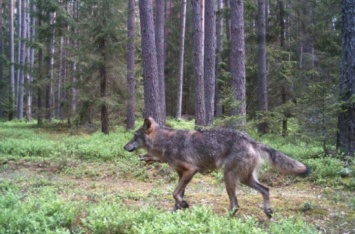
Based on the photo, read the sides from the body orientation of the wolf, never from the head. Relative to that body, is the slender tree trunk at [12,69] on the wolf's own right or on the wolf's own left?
on the wolf's own right

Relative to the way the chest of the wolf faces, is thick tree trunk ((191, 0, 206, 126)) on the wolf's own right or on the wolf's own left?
on the wolf's own right

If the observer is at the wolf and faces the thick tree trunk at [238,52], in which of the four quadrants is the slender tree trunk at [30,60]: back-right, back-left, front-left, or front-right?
front-left

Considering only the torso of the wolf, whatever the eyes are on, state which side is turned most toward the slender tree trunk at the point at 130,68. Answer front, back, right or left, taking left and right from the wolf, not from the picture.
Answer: right

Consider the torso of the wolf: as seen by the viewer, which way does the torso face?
to the viewer's left

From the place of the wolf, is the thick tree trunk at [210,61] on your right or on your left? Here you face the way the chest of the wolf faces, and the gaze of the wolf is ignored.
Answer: on your right

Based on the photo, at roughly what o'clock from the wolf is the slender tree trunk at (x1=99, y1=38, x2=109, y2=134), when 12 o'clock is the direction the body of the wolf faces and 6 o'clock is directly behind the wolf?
The slender tree trunk is roughly at 2 o'clock from the wolf.

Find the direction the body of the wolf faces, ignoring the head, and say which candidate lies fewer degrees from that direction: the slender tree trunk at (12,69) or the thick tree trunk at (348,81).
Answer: the slender tree trunk

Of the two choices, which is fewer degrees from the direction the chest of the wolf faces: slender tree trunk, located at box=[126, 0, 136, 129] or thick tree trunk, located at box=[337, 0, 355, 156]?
the slender tree trunk

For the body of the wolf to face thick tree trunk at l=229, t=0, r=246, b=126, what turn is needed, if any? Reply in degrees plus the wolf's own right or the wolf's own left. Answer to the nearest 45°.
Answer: approximately 90° to the wolf's own right
